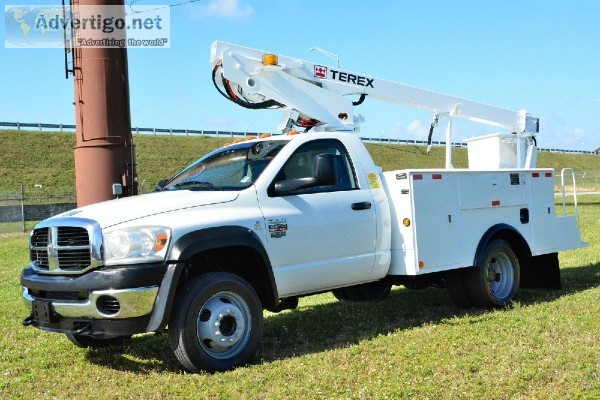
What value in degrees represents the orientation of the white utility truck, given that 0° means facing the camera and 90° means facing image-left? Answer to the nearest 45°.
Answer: approximately 45°

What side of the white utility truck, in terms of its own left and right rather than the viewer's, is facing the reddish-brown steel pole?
right
